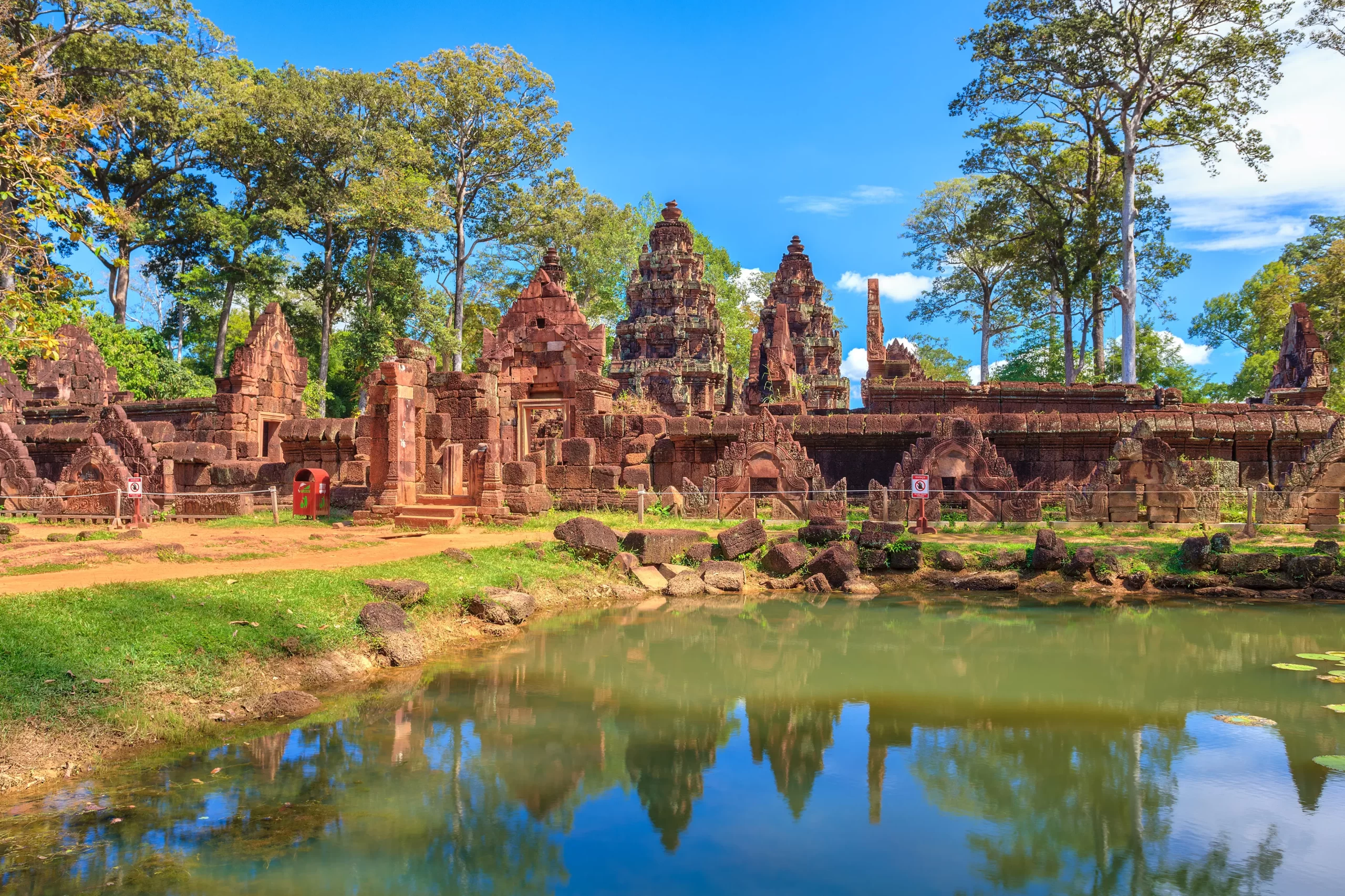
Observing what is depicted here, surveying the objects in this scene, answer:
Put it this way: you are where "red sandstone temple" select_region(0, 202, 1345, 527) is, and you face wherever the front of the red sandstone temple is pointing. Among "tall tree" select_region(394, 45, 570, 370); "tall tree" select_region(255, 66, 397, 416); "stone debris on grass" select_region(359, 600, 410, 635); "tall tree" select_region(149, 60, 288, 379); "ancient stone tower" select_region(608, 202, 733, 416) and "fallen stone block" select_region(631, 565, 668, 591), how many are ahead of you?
2

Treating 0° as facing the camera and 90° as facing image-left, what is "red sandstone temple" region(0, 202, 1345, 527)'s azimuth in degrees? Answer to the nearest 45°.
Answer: approximately 0°

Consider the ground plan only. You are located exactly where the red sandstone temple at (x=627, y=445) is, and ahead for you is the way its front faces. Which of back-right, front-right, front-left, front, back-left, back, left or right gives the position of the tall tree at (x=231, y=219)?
back-right

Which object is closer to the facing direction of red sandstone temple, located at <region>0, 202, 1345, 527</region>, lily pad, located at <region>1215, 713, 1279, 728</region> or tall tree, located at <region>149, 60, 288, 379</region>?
the lily pad

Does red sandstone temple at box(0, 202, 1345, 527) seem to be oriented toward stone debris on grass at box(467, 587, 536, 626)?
yes

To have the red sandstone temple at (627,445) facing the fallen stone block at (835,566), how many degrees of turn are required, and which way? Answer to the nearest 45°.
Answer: approximately 45° to its left

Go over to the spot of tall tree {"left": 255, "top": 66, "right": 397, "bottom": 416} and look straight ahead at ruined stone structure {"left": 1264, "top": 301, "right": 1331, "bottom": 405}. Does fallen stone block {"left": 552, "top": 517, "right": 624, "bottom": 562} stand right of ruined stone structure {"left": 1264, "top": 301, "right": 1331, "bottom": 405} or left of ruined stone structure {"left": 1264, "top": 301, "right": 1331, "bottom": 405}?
right

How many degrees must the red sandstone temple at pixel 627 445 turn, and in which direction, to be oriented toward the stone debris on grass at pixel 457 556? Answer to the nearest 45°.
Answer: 0° — it already faces it

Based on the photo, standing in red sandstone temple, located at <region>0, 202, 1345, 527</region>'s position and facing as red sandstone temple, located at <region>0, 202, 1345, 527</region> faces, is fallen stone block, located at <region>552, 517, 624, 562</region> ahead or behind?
ahead

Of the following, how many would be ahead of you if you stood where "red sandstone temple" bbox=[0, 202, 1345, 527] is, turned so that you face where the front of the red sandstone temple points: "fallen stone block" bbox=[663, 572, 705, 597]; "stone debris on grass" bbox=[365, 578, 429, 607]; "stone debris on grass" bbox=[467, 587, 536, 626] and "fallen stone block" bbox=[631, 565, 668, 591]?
4
